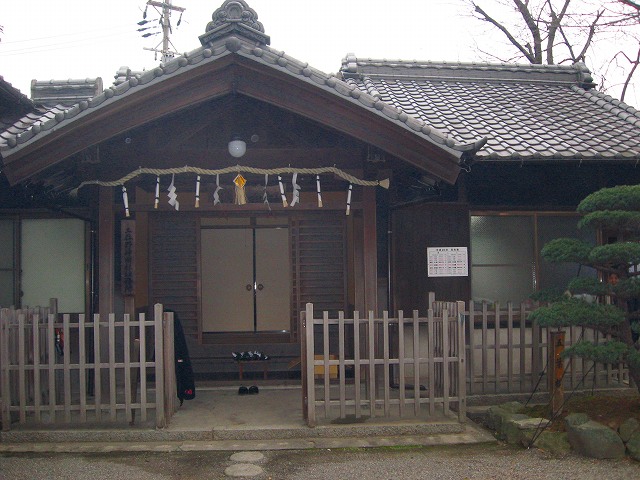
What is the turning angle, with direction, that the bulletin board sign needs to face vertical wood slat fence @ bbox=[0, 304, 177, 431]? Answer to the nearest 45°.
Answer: approximately 45° to its right

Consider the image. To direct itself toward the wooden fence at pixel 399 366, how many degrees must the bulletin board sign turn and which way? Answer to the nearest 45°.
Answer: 0° — it already faces it

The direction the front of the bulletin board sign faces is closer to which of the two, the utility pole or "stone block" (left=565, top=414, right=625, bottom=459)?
the stone block

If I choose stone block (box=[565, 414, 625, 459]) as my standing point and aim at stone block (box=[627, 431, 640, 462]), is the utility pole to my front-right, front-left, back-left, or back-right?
back-left

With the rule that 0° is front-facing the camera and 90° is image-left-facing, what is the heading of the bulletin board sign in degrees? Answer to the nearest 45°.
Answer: approximately 0°

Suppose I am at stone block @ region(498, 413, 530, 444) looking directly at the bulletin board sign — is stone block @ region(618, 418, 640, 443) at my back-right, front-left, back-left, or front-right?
back-right
